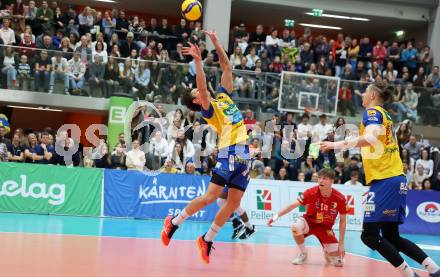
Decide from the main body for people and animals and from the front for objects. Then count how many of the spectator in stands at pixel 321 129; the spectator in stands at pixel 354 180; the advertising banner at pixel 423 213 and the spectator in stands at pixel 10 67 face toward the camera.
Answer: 4

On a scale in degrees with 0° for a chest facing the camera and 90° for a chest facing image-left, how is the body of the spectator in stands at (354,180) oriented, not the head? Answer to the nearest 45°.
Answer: approximately 0°

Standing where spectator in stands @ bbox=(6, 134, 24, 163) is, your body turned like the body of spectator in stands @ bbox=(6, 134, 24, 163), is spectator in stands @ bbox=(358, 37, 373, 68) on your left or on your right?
on your left

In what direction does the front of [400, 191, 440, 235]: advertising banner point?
toward the camera

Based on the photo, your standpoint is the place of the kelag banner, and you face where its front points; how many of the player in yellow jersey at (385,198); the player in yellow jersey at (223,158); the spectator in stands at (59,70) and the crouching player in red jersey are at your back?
1

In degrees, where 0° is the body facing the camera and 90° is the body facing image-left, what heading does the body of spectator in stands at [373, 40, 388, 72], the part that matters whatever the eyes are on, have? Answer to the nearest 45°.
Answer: approximately 45°

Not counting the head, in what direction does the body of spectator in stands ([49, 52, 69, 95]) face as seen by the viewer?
toward the camera

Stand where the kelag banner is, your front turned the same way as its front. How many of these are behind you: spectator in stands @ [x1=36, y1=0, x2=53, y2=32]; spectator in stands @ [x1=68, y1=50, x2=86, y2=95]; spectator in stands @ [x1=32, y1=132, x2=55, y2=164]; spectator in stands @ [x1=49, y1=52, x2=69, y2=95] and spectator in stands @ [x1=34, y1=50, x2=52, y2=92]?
5

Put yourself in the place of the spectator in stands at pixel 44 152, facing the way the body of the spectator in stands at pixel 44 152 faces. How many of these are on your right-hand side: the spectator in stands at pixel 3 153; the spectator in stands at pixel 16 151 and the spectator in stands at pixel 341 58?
2

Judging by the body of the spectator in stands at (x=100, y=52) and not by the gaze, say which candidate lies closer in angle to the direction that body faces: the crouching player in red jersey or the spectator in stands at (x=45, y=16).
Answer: the crouching player in red jersey

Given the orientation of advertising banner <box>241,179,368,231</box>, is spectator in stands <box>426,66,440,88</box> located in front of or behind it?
behind

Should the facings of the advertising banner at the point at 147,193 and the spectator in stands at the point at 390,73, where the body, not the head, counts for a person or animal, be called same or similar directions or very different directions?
same or similar directions

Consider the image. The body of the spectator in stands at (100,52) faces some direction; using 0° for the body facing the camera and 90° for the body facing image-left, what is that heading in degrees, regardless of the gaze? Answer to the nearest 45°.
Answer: approximately 0°

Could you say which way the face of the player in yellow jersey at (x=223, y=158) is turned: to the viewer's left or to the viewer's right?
to the viewer's left
